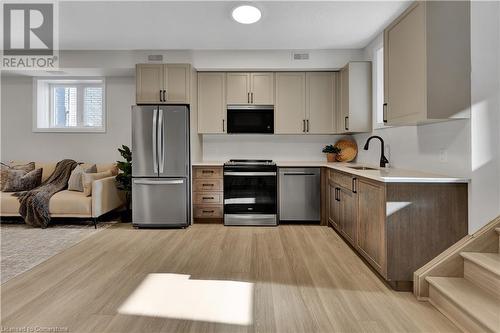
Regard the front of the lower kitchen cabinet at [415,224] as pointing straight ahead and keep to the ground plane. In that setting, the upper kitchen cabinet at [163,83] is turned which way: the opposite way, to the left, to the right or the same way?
to the left

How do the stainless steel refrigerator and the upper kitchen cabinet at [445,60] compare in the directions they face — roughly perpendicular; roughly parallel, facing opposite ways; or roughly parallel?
roughly perpendicular

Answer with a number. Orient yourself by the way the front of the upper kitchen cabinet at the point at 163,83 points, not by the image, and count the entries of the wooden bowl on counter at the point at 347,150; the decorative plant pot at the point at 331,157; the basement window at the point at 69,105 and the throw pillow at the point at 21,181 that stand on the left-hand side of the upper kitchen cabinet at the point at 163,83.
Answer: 2

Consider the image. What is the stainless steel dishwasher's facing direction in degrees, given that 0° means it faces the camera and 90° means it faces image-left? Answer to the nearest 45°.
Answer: approximately 0°

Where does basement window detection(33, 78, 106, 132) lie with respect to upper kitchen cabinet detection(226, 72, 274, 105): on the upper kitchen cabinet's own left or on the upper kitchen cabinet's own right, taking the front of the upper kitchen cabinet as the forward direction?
on the upper kitchen cabinet's own right

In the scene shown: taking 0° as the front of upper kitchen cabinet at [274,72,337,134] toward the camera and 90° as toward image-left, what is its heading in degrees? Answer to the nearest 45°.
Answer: approximately 0°

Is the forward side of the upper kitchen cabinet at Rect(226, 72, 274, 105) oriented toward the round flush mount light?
yes
